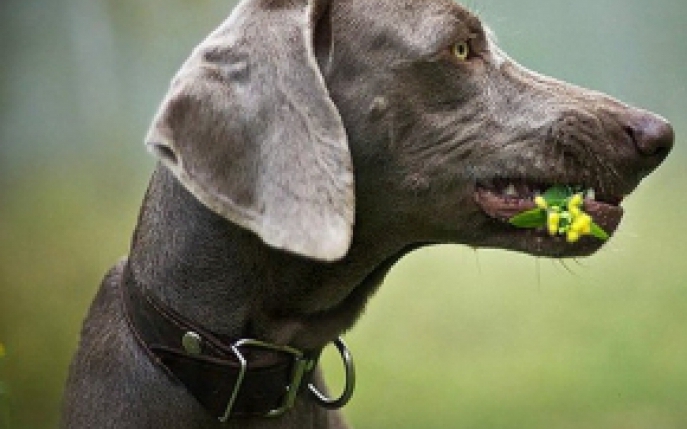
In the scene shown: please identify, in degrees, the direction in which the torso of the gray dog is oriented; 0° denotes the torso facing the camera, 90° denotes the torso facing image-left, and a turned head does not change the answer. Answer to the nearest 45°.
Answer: approximately 270°
